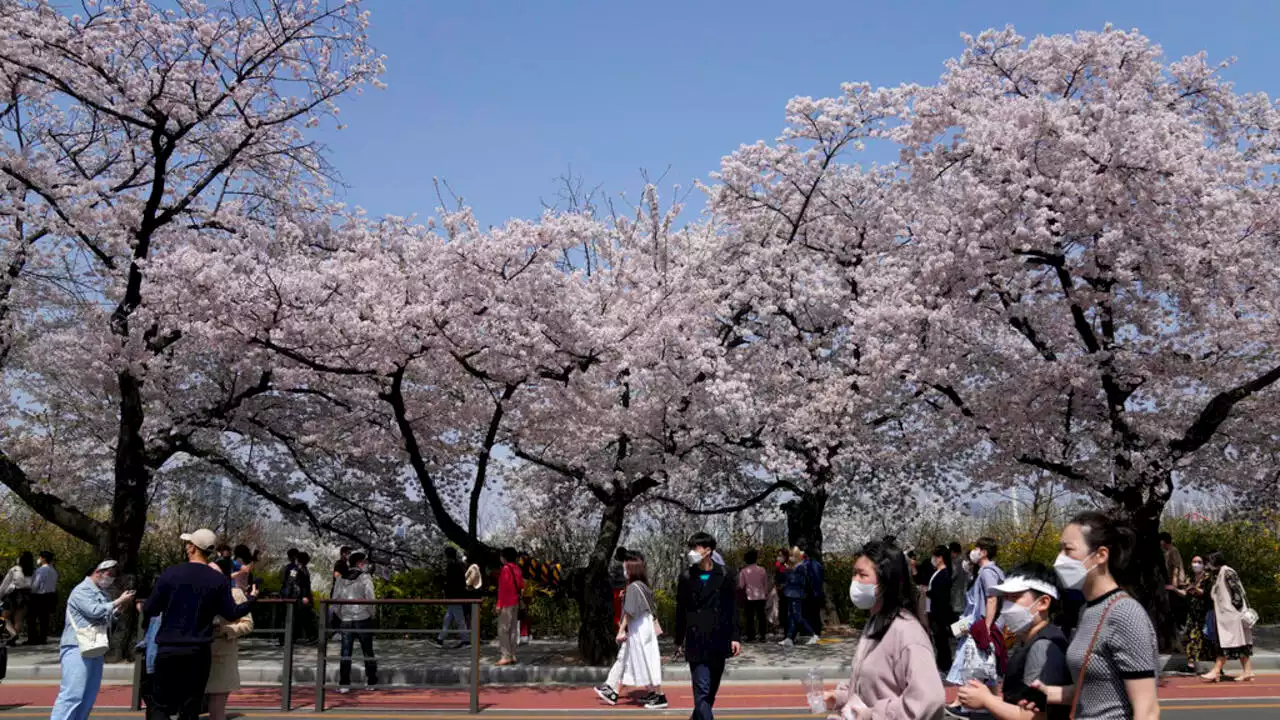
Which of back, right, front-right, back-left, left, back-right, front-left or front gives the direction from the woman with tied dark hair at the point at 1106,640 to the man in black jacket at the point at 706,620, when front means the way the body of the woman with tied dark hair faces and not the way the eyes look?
front-right

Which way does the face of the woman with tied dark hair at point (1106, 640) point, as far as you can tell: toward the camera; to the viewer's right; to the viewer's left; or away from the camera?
to the viewer's left

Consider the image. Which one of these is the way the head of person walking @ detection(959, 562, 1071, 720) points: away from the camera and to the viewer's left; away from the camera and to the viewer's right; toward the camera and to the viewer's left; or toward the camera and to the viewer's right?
toward the camera and to the viewer's left

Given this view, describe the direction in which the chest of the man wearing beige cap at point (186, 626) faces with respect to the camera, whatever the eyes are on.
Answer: away from the camera

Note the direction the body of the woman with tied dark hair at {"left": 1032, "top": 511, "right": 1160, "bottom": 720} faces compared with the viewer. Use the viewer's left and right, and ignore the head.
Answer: facing to the left of the viewer

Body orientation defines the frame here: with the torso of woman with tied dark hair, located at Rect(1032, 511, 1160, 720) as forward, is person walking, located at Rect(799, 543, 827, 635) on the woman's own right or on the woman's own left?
on the woman's own right
